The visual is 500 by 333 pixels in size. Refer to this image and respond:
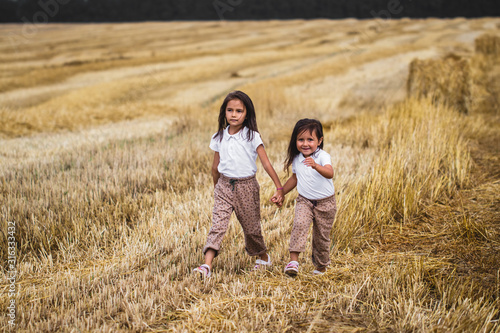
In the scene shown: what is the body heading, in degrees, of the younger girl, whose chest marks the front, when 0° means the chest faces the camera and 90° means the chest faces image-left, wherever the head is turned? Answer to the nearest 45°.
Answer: approximately 0°

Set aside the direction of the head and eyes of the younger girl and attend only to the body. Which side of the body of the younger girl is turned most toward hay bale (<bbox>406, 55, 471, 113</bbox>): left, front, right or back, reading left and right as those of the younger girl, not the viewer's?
back

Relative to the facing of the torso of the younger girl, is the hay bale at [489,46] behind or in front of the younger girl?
behind
